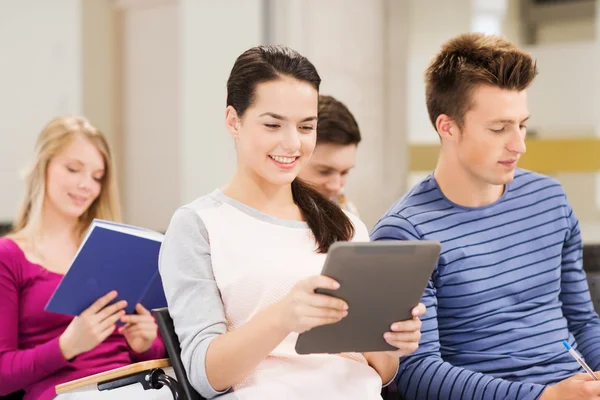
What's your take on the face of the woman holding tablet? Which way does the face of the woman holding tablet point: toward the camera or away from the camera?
toward the camera

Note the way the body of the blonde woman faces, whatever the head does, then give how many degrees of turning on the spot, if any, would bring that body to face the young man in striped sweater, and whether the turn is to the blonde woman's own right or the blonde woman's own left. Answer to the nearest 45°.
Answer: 0° — they already face them

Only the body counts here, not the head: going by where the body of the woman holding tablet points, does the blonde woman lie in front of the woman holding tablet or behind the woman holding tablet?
behind

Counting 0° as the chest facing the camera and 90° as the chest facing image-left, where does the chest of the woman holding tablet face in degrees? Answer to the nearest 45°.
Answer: approximately 315°

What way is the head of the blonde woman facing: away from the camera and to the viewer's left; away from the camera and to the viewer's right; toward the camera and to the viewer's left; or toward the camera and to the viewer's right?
toward the camera and to the viewer's right

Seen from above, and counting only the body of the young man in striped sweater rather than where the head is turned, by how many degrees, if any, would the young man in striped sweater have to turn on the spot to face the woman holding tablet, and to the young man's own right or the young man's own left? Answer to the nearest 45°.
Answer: approximately 90° to the young man's own right

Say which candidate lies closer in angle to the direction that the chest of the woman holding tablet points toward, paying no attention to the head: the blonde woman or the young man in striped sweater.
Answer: the young man in striped sweater

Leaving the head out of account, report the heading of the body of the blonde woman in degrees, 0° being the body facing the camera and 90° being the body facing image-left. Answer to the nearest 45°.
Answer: approximately 315°

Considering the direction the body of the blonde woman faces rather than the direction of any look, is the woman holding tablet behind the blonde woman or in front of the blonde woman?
in front

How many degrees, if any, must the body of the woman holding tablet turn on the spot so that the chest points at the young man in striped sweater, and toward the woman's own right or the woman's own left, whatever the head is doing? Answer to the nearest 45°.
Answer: approximately 90° to the woman's own left

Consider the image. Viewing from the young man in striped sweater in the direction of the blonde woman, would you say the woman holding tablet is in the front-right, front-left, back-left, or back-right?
front-left

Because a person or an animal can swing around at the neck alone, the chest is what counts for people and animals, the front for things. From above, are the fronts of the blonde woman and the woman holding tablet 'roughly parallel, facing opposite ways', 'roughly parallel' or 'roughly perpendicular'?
roughly parallel

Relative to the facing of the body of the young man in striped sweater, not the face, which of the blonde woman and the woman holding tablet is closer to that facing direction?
the woman holding tablet
